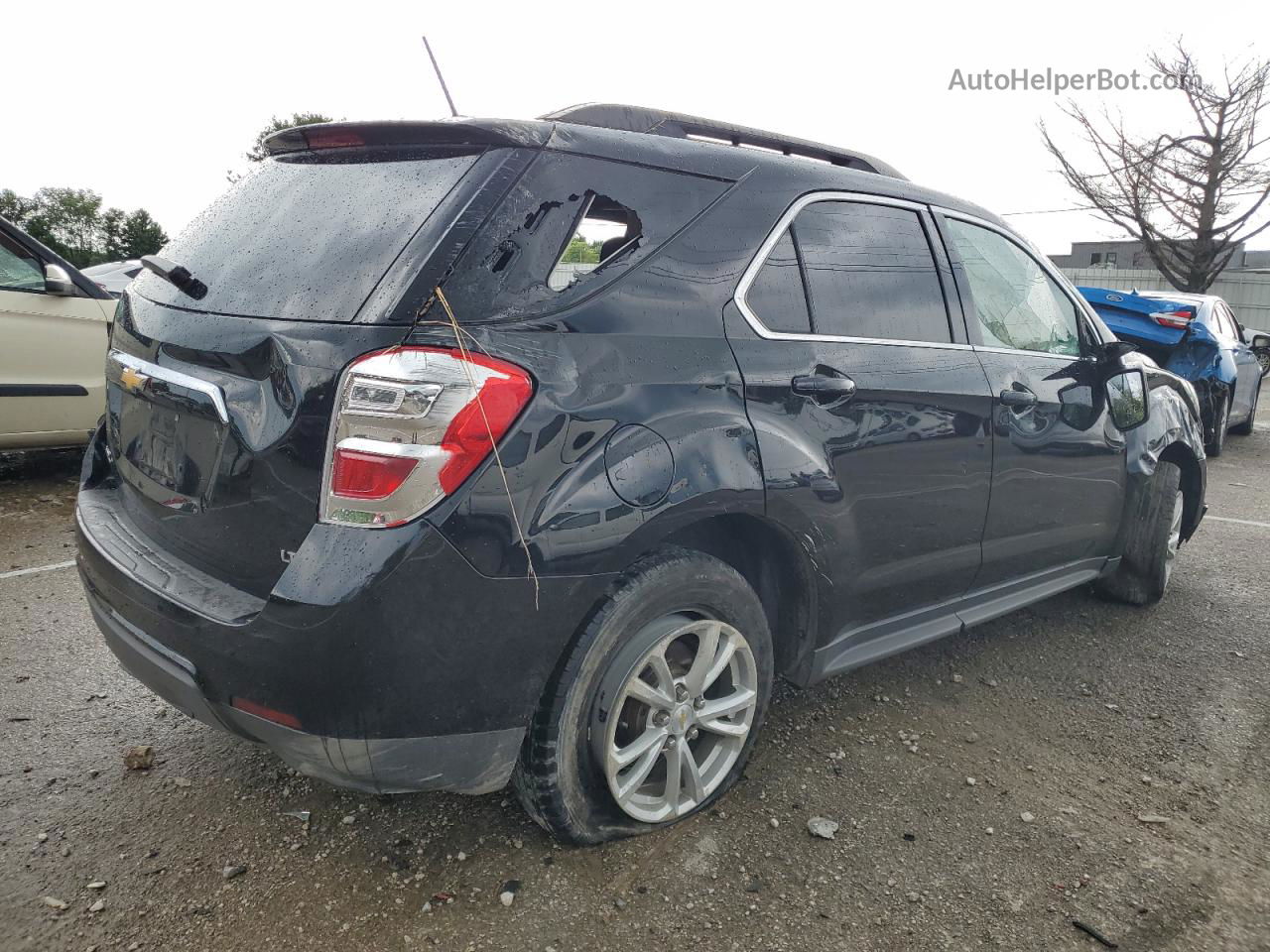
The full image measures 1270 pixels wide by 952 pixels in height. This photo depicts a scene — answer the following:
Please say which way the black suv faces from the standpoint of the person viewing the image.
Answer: facing away from the viewer and to the right of the viewer

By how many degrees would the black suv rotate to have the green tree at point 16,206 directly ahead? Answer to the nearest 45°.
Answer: approximately 90° to its left

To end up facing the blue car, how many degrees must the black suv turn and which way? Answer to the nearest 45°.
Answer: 0° — it already faces it
